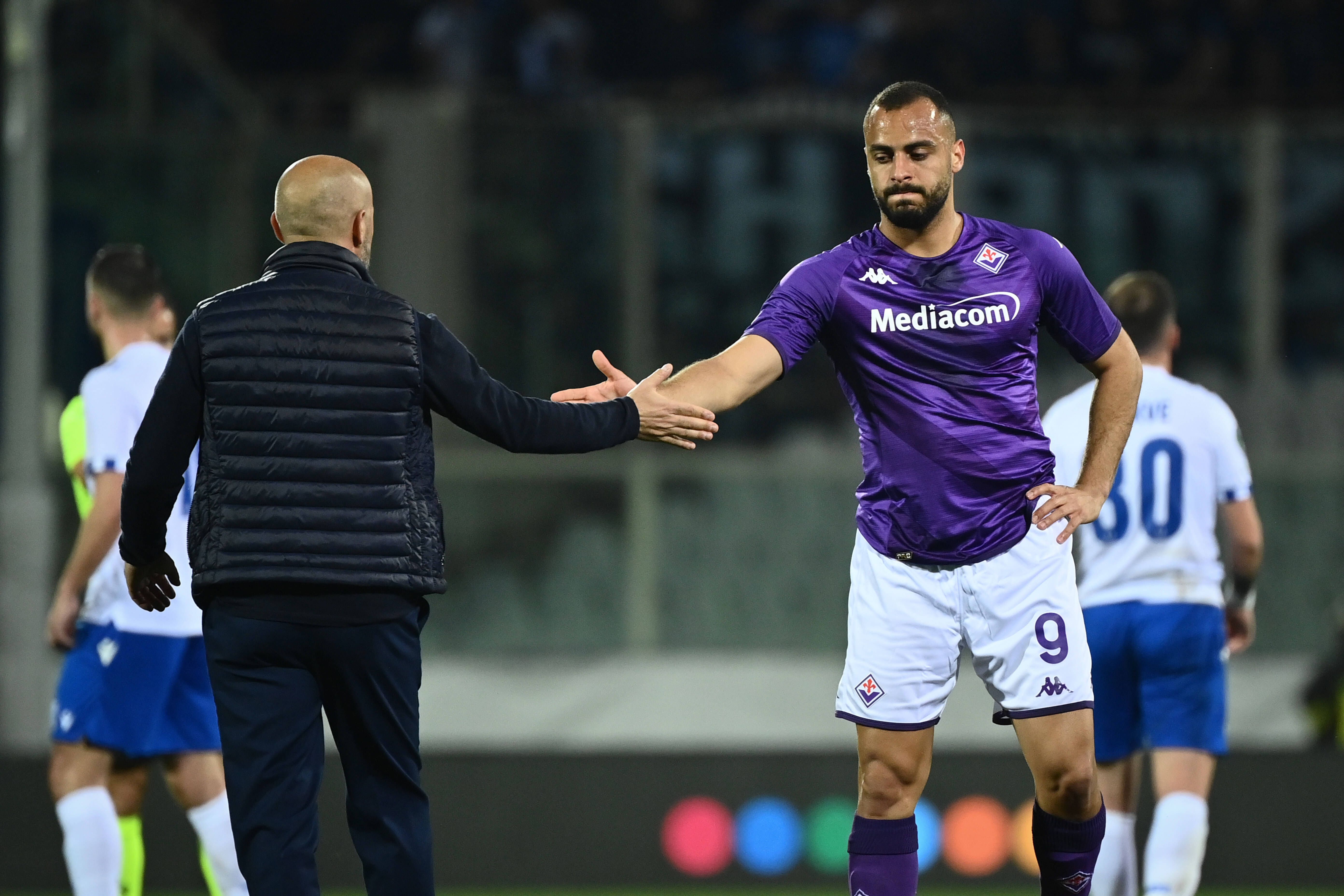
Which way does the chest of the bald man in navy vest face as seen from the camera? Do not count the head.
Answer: away from the camera

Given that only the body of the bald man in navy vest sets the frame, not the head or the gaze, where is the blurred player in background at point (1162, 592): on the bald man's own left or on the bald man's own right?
on the bald man's own right

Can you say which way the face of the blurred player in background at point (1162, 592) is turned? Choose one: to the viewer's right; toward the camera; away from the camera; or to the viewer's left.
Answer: away from the camera

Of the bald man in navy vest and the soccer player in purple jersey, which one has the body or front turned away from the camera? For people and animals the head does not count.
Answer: the bald man in navy vest

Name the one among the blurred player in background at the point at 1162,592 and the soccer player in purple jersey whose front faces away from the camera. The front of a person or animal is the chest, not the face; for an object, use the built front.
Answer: the blurred player in background

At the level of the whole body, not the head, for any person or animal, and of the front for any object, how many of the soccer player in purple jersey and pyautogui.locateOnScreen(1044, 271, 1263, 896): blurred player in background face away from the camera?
1

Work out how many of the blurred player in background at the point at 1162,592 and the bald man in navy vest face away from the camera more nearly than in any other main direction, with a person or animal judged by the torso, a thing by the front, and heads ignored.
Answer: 2

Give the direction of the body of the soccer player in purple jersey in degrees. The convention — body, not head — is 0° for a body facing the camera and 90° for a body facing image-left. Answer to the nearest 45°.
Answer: approximately 0°

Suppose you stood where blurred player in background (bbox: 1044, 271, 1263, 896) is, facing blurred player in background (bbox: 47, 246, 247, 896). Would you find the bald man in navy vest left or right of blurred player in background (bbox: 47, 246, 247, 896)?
left

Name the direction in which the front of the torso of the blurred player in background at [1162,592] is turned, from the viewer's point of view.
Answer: away from the camera

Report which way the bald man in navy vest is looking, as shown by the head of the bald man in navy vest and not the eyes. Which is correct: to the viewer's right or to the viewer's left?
to the viewer's right

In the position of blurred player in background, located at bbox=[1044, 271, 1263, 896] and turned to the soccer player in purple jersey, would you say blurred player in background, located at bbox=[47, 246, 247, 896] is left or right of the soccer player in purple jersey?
right

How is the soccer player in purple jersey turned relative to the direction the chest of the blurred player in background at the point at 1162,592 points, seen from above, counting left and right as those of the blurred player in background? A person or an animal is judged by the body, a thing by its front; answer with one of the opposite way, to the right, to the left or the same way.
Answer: the opposite way
